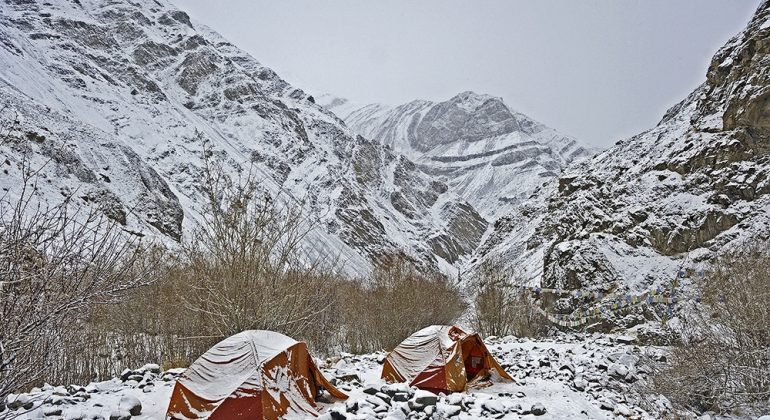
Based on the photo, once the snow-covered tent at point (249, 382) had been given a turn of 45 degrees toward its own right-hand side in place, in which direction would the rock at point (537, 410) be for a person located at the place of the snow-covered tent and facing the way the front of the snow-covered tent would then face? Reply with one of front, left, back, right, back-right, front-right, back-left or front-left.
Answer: front-left

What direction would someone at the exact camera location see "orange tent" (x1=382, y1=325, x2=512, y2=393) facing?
facing the viewer and to the right of the viewer

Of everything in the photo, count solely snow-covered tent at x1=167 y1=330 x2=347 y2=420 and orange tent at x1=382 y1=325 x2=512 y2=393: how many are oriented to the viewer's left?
0

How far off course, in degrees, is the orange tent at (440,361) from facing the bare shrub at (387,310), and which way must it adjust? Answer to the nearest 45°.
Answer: approximately 135° to its left

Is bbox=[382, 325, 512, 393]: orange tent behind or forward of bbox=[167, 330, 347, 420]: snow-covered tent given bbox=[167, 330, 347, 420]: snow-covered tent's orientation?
forward

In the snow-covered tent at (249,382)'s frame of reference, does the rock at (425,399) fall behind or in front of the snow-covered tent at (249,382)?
in front

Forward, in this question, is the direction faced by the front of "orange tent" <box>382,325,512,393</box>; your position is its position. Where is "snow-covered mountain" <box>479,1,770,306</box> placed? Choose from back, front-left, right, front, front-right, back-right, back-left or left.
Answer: left

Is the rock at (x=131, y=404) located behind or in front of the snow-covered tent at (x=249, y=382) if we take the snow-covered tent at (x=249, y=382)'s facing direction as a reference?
behind

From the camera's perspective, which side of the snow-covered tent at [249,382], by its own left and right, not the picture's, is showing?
right

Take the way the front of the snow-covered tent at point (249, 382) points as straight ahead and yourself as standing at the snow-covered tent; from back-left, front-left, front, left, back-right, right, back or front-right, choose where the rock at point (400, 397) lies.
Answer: front

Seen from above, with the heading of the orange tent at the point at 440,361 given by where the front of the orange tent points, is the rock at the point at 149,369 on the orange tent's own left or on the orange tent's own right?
on the orange tent's own right

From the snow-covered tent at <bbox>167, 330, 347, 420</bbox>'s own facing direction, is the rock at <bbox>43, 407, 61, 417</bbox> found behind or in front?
behind

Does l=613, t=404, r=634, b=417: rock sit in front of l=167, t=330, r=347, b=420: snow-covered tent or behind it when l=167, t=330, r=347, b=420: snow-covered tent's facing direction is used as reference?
in front

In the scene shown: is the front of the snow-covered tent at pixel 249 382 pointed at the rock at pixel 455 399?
yes

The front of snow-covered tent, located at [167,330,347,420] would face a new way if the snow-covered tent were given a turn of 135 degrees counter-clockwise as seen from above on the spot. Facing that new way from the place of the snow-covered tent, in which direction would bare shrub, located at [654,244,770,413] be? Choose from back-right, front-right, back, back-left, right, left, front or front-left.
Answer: back-right

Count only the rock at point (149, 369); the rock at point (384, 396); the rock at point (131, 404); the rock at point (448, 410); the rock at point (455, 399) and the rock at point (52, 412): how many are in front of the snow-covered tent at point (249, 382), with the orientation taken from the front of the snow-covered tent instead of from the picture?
3

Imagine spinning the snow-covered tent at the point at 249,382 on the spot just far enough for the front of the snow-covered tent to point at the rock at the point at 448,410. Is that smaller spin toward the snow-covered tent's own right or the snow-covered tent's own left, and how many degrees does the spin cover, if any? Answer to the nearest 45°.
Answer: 0° — it already faces it

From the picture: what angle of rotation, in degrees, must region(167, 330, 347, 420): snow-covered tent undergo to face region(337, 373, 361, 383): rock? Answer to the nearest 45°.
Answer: approximately 45° to its left
